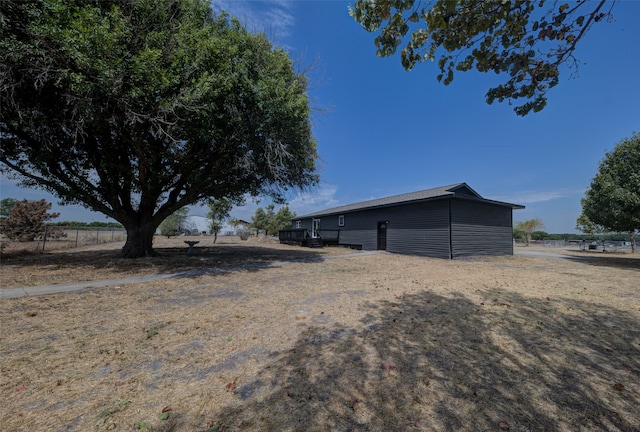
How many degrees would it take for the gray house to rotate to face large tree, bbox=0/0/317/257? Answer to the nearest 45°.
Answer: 0° — it already faces it

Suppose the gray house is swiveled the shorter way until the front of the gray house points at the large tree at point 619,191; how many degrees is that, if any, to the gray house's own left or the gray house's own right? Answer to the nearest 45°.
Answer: approximately 135° to the gray house's own left

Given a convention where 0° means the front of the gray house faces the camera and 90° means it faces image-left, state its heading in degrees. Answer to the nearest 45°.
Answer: approximately 45°
